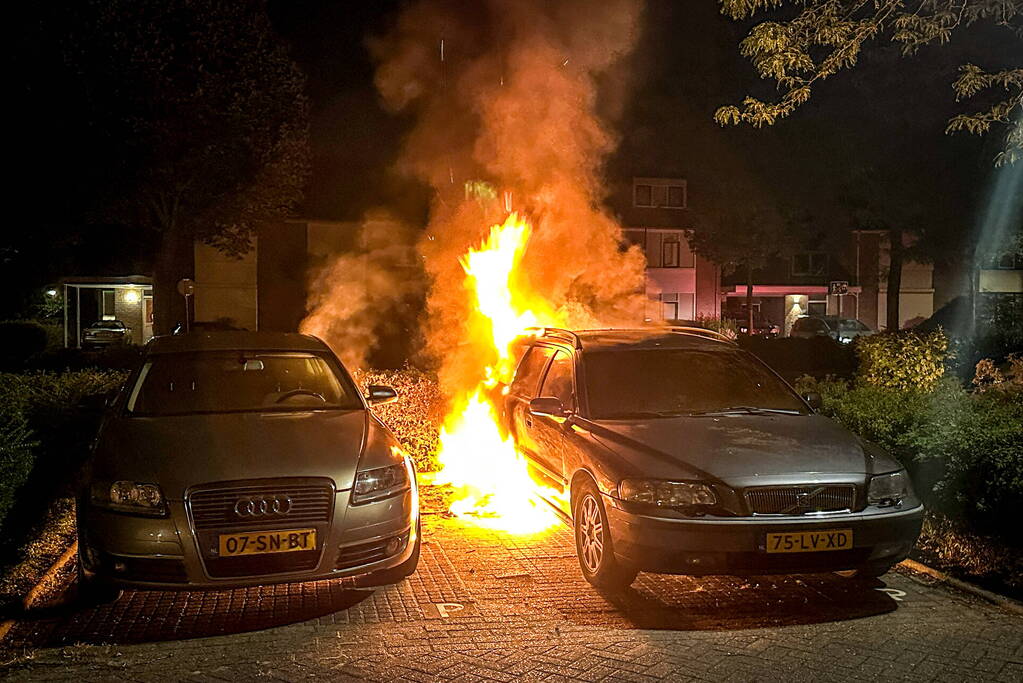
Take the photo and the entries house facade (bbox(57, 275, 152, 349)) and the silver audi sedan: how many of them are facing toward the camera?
2

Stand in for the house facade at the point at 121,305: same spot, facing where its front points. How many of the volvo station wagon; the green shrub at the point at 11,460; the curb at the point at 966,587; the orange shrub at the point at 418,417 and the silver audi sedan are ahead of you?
5

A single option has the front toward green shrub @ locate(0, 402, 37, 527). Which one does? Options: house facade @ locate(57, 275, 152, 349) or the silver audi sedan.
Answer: the house facade

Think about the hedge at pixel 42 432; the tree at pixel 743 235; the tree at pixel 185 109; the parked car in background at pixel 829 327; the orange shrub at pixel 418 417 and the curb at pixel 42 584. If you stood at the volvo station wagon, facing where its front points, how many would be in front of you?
0

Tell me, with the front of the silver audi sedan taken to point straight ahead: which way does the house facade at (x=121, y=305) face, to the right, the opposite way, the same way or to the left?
the same way

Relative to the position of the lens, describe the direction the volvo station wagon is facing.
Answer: facing the viewer and to the right of the viewer

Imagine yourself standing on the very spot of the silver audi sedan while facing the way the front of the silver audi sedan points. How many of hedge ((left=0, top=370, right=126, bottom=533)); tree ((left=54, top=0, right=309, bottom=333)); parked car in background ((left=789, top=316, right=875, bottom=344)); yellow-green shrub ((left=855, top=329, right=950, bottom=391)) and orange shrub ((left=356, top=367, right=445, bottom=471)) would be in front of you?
0

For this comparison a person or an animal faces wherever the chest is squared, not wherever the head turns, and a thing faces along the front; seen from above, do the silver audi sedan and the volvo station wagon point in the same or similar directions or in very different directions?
same or similar directions

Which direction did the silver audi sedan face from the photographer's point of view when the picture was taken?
facing the viewer

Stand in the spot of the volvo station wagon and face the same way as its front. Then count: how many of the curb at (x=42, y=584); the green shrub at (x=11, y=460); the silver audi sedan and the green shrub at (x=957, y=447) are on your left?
1

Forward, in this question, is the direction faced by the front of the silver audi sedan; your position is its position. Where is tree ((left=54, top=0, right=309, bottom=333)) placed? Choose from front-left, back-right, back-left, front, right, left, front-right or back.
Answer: back

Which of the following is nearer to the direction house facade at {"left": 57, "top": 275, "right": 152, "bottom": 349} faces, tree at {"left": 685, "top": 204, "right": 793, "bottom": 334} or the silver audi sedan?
the silver audi sedan

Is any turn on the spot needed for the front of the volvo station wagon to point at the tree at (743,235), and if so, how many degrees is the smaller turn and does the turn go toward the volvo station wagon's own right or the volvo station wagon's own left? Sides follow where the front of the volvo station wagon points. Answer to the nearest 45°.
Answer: approximately 135° to the volvo station wagon's own left

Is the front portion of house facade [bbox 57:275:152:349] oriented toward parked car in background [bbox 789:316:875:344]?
no

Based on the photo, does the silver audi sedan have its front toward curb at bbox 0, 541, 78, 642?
no

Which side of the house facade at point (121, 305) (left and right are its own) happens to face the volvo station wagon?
front

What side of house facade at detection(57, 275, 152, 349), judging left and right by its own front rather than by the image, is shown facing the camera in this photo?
front

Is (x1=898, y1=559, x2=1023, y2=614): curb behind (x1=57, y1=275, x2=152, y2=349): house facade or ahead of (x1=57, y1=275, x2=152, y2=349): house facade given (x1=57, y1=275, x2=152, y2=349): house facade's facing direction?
ahead

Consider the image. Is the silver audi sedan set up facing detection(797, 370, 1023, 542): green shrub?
no
